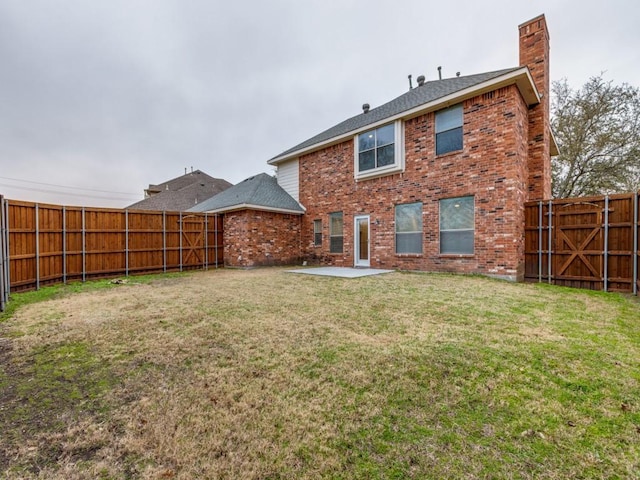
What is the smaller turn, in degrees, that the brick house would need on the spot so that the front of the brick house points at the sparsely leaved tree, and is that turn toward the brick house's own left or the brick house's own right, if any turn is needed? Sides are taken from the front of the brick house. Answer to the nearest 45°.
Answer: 0° — it already faces it

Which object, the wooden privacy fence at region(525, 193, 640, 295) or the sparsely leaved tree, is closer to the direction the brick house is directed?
the sparsely leaved tree

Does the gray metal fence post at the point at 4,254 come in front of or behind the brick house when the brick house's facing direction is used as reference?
behind

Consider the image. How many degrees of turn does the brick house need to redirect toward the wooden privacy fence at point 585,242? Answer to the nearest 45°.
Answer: approximately 90° to its right

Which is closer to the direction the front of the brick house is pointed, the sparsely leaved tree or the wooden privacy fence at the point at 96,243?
the sparsely leaved tree

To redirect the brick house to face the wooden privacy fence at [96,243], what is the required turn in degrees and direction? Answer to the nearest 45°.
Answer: approximately 135° to its left

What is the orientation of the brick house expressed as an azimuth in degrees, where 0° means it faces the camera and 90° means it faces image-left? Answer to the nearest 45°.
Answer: approximately 225°
